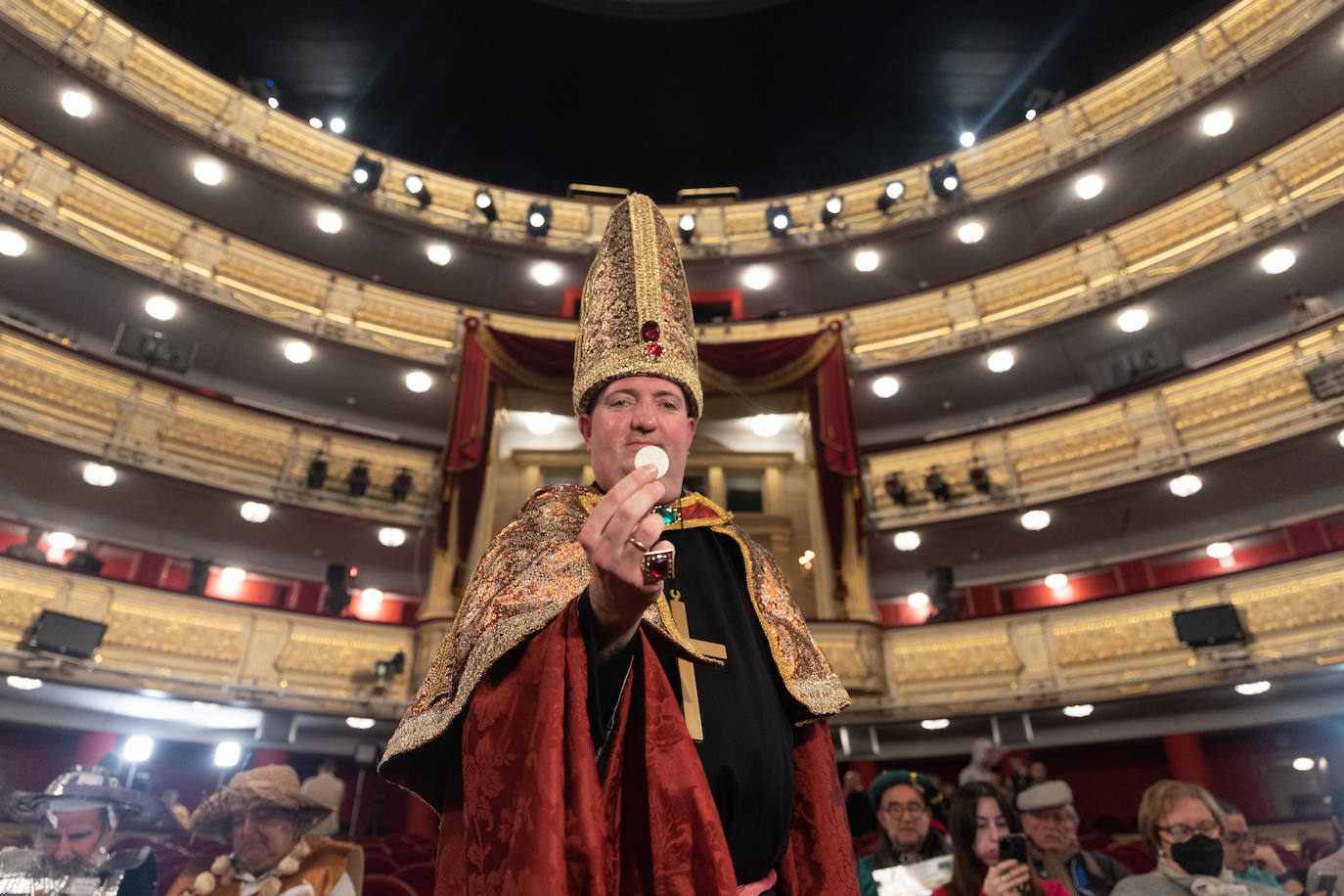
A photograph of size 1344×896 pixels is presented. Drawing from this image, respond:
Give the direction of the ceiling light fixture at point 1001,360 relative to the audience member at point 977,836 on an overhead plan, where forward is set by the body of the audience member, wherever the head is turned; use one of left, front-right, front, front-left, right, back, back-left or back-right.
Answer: back-left

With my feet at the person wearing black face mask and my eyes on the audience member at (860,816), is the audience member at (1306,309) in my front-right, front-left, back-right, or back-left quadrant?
back-right

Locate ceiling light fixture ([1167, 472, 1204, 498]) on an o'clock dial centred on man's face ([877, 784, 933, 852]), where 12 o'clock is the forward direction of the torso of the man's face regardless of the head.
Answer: The ceiling light fixture is roughly at 7 o'clock from the man's face.

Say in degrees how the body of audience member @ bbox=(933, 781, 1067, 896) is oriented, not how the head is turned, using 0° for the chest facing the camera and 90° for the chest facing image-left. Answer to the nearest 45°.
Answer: approximately 315°

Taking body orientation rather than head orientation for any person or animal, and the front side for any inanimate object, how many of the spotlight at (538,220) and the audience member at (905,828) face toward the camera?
2
